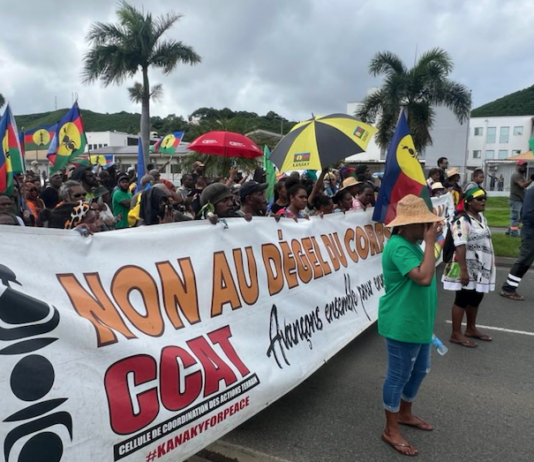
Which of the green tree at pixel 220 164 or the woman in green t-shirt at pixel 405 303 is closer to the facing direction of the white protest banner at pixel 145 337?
the woman in green t-shirt

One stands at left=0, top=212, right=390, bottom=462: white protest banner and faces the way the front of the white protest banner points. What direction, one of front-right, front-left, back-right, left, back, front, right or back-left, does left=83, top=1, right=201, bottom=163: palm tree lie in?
back-left

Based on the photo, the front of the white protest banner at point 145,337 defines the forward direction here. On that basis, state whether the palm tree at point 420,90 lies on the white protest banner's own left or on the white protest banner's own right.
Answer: on the white protest banner's own left

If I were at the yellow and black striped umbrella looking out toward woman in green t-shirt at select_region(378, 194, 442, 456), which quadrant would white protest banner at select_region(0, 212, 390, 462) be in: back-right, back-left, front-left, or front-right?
front-right

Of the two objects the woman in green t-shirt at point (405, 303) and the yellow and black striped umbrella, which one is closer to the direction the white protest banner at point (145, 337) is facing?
the woman in green t-shirt

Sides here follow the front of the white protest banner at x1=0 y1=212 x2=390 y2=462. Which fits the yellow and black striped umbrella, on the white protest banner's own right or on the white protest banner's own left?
on the white protest banner's own left

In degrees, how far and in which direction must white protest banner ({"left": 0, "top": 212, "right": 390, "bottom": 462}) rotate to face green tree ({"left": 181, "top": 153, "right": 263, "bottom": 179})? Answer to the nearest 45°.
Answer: approximately 135° to its left

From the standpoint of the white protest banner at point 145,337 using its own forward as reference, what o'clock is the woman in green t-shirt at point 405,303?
The woman in green t-shirt is roughly at 10 o'clock from the white protest banner.

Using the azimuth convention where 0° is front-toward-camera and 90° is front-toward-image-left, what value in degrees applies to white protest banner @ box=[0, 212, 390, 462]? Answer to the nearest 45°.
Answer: approximately 315°

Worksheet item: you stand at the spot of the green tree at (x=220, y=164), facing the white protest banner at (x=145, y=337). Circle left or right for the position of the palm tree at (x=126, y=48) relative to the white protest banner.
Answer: right
